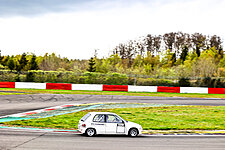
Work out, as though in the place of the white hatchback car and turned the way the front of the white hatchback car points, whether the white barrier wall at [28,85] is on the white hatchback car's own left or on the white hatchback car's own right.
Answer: on the white hatchback car's own left

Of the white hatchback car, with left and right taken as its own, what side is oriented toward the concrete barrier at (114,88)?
left

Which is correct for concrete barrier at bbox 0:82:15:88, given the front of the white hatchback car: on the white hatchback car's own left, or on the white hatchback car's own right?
on the white hatchback car's own left

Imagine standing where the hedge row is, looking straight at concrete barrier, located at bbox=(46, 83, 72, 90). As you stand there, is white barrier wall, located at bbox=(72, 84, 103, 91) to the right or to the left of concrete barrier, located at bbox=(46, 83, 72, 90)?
left

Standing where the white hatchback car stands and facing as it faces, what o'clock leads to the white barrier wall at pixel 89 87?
The white barrier wall is roughly at 9 o'clock from the white hatchback car.

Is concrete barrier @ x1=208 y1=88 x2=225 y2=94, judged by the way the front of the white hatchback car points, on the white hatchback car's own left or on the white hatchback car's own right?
on the white hatchback car's own left

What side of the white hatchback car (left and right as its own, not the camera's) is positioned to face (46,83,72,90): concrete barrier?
left

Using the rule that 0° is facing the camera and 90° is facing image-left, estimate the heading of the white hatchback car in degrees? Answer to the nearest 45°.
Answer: approximately 270°

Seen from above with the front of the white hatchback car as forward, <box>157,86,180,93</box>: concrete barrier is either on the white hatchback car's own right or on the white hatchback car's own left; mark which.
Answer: on the white hatchback car's own left
